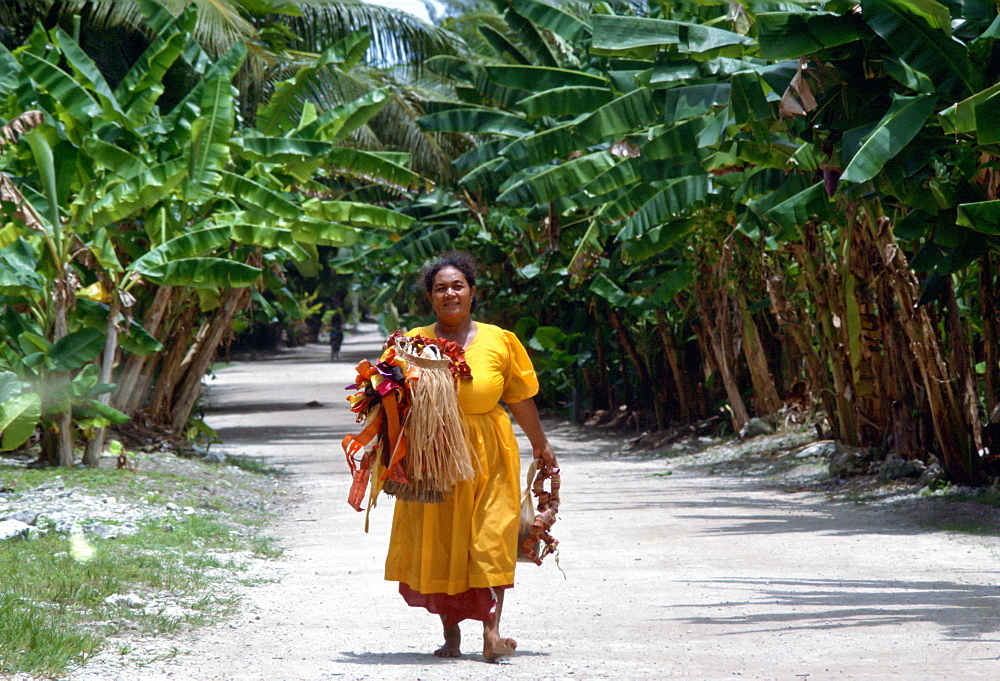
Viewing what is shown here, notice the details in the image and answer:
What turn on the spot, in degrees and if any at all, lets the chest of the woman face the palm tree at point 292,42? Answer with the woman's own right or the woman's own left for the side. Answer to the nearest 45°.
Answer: approximately 180°

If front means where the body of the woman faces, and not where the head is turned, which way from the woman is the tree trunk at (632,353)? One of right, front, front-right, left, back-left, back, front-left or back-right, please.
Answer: back

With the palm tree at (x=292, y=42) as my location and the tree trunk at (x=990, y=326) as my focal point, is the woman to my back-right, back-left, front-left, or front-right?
front-right

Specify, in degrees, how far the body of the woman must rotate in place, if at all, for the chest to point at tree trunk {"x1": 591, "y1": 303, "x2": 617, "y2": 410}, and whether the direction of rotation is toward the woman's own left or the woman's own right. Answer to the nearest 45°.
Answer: approximately 180°

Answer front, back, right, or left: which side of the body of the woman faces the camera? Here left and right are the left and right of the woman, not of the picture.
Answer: front

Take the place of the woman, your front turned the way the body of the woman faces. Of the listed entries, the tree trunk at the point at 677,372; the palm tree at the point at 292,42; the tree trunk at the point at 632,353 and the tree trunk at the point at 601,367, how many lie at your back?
4

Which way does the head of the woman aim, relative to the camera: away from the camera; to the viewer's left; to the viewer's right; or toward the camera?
toward the camera

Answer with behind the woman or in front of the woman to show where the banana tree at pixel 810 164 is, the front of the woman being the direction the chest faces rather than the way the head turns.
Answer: behind

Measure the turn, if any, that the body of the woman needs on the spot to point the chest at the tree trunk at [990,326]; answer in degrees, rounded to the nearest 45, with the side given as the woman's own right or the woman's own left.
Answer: approximately 135° to the woman's own left
